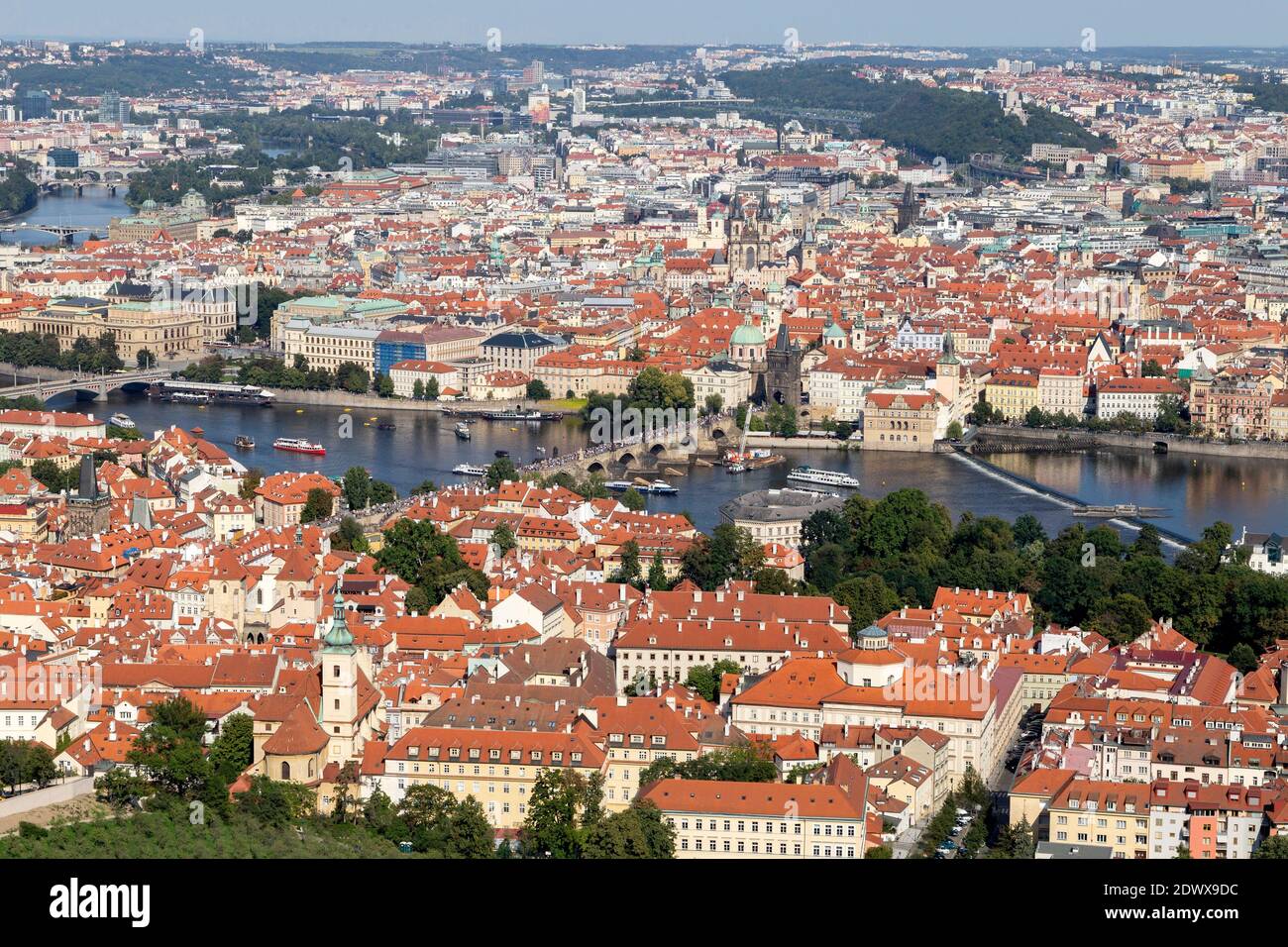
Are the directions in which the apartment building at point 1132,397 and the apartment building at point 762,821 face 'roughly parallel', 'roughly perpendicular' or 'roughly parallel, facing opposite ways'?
roughly parallel

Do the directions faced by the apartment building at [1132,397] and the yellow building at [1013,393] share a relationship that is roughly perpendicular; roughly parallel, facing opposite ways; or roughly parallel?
roughly parallel

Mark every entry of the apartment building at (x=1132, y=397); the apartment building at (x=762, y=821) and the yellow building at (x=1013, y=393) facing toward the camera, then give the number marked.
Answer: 3

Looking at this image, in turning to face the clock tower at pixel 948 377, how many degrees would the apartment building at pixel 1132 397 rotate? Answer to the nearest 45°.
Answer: approximately 90° to its right

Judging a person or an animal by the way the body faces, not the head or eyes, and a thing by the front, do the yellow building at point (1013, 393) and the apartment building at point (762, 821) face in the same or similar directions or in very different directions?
same or similar directions

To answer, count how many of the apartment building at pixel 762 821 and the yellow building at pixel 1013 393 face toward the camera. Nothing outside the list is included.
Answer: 2

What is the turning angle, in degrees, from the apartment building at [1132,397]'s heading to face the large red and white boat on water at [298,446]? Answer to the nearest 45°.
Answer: approximately 45° to its right

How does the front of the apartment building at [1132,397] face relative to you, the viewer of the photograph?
facing the viewer

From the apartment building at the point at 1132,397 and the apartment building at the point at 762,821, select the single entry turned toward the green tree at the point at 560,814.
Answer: the apartment building at the point at 1132,397

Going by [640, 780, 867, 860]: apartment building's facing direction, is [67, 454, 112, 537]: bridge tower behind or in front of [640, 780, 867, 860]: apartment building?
behind

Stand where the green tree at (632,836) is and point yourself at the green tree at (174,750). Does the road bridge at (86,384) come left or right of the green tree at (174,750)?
right

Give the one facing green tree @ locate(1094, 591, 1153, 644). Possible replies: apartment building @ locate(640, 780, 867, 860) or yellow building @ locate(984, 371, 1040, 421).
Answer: the yellow building

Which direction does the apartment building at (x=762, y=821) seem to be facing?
toward the camera

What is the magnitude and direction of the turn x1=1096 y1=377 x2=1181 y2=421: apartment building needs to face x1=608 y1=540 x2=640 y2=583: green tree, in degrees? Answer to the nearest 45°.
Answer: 0° — it already faces it

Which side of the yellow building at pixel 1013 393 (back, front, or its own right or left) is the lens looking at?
front

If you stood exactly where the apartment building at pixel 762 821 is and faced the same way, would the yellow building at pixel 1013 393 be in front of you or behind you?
behind

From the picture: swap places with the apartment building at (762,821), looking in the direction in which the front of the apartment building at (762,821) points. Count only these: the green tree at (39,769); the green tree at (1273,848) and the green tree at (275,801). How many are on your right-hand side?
2
